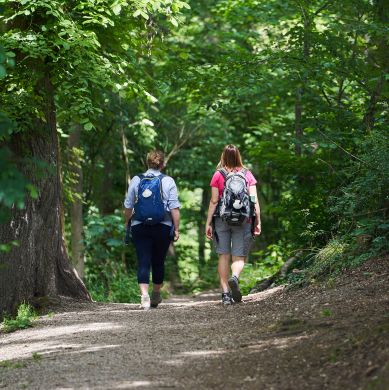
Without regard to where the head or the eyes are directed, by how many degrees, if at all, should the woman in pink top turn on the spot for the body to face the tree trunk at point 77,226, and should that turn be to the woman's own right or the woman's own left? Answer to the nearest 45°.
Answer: approximately 45° to the woman's own left

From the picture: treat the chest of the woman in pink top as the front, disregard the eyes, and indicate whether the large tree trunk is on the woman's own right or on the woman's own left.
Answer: on the woman's own left

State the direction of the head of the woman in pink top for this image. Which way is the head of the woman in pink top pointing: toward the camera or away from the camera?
away from the camera

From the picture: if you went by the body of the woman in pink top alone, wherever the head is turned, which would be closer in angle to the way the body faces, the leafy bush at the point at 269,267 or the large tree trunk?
the leafy bush

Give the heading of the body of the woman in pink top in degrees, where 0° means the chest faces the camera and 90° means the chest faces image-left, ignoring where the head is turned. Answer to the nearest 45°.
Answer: approximately 180°

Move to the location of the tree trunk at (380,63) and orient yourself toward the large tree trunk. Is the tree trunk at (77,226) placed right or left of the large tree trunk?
right

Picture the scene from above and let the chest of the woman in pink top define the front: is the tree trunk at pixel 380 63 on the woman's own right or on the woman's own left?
on the woman's own right
